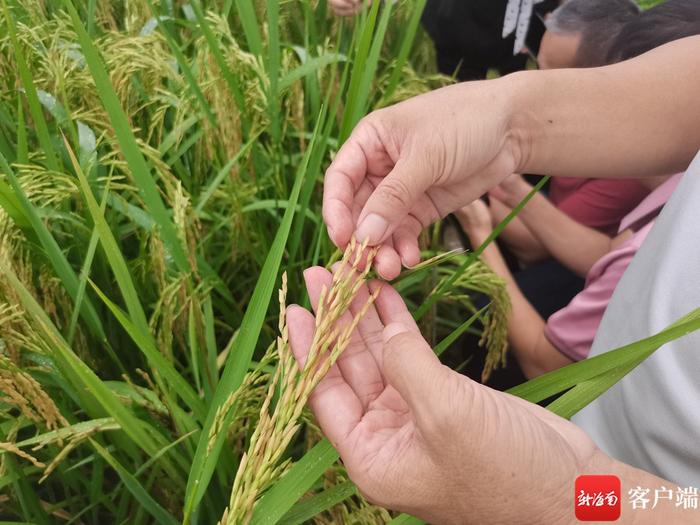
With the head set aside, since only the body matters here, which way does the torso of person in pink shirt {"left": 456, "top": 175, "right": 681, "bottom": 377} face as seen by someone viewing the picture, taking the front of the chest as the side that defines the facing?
to the viewer's left

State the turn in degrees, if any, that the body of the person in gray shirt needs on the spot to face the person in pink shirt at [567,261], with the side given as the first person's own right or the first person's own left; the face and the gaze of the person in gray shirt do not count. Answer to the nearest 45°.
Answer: approximately 90° to the first person's own right

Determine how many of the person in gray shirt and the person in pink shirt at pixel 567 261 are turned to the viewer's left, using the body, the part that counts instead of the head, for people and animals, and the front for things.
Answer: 2

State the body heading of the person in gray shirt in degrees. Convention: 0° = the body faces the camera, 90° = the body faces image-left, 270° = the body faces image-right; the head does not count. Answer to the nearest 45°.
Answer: approximately 90°

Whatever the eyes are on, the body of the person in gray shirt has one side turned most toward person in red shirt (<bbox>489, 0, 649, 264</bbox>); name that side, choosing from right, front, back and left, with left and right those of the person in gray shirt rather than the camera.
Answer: right

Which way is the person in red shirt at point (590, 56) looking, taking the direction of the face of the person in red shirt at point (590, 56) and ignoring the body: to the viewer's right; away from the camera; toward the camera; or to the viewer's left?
to the viewer's left
